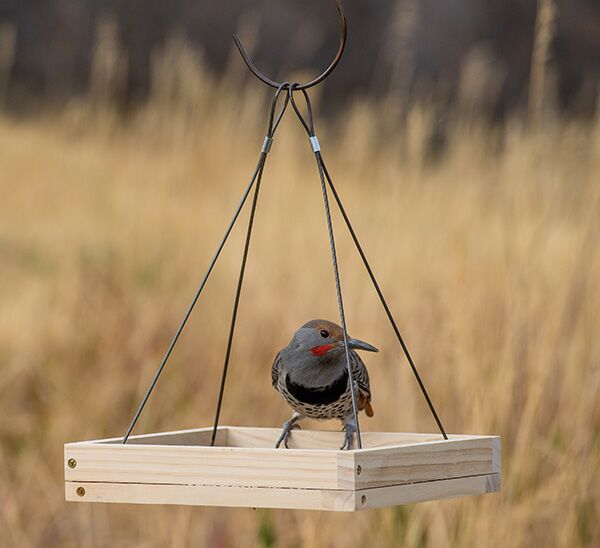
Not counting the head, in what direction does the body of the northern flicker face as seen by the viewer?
toward the camera
